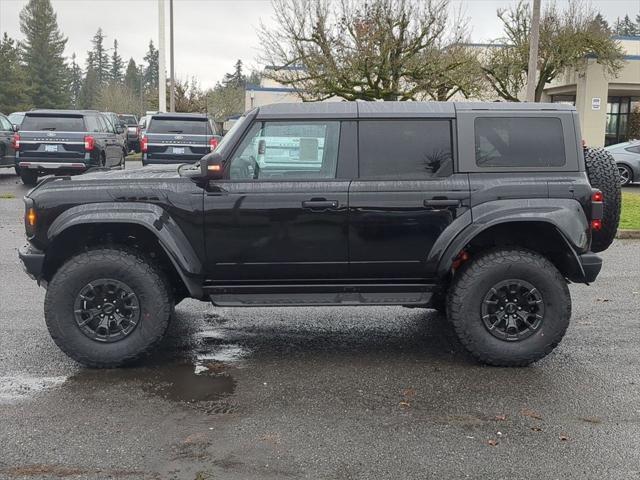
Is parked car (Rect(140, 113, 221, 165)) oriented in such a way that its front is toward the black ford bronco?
no

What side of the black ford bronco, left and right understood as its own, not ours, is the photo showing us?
left

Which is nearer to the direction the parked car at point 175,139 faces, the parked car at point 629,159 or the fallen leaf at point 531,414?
the parked car

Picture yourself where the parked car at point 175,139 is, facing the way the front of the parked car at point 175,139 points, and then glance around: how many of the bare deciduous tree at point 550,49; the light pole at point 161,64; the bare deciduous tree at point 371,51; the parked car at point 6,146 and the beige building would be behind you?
0

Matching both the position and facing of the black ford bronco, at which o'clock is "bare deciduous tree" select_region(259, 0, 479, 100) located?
The bare deciduous tree is roughly at 3 o'clock from the black ford bronco.

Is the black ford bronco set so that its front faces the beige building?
no

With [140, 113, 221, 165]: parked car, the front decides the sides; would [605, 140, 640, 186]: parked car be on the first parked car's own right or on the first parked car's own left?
on the first parked car's own right

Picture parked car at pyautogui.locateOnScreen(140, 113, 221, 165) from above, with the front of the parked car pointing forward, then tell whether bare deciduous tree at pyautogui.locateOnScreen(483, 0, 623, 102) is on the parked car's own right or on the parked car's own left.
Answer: on the parked car's own right

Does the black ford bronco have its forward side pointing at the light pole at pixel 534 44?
no

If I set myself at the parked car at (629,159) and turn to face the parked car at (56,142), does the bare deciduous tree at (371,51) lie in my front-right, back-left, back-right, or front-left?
front-right

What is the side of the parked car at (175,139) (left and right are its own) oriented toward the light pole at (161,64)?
front

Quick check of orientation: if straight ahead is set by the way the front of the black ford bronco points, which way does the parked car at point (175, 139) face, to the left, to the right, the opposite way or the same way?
to the right

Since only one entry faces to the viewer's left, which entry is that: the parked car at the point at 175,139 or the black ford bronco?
the black ford bronco

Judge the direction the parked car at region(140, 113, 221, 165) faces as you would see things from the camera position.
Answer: facing away from the viewer

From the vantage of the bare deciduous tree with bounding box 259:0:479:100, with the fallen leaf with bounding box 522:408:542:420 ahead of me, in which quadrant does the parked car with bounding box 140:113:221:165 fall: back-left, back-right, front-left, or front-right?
front-right

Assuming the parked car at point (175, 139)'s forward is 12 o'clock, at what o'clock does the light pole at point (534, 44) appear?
The light pole is roughly at 3 o'clock from the parked car.

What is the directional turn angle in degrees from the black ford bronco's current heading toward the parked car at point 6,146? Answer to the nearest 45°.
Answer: approximately 45° to its right

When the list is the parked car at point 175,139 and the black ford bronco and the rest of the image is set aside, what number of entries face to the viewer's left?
1

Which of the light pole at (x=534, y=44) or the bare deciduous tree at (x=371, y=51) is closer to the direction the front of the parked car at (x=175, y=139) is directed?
the bare deciduous tree
